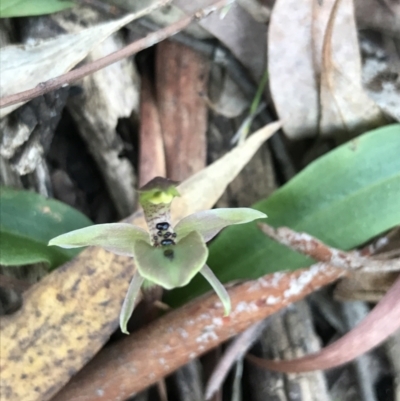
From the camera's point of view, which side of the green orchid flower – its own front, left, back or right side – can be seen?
front
